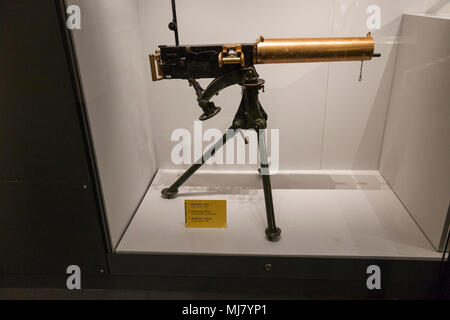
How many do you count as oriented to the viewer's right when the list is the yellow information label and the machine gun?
1

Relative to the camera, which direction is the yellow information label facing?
toward the camera

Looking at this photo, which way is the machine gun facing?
to the viewer's right

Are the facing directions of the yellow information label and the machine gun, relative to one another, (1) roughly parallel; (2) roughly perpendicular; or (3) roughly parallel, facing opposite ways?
roughly perpendicular

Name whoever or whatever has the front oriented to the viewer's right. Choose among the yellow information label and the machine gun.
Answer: the machine gun
